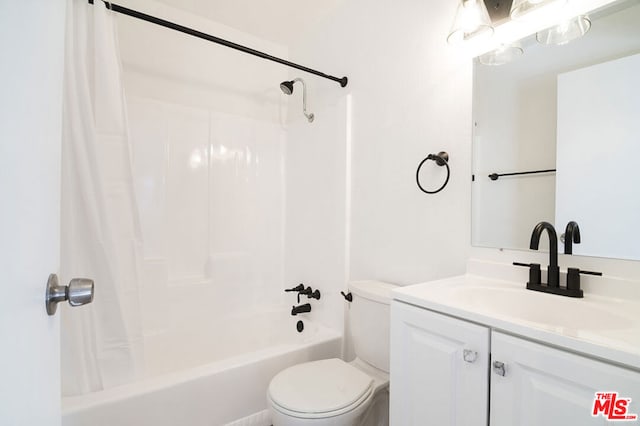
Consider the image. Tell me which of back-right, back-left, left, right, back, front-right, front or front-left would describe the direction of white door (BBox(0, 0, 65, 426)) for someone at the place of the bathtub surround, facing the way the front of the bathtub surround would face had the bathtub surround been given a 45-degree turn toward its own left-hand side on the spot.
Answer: right

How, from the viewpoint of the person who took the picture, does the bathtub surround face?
facing the viewer and to the right of the viewer

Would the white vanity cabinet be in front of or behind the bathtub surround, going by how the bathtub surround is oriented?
in front

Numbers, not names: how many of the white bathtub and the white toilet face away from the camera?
0

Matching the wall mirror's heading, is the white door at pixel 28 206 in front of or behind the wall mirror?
in front

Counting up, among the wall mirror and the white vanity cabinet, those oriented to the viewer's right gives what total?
0

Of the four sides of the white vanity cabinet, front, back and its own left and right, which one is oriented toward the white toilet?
right

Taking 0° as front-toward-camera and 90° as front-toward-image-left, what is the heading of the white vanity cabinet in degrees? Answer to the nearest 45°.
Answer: approximately 45°

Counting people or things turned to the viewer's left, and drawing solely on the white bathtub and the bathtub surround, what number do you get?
0
